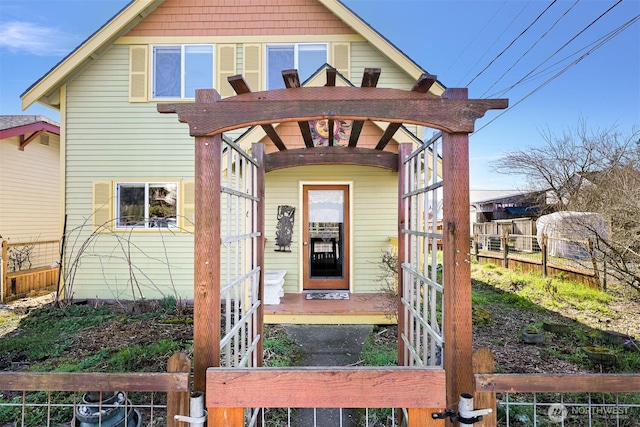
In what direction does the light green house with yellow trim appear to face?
toward the camera

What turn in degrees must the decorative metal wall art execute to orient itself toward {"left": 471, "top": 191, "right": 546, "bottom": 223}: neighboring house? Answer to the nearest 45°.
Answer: approximately 135° to its left

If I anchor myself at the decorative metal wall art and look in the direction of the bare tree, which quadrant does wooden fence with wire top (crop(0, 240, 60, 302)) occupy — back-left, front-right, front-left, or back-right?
back-left

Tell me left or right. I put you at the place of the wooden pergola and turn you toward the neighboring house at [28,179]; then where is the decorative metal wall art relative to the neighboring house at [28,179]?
right

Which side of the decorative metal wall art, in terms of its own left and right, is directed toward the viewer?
front

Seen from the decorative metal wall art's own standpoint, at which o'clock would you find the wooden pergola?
The wooden pergola is roughly at 12 o'clock from the decorative metal wall art.

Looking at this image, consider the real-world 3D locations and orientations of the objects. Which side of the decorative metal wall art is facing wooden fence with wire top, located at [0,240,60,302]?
right

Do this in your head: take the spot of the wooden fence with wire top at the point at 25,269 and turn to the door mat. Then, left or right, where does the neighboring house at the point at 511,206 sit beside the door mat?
left

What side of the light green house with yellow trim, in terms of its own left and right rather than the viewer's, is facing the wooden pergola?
front
